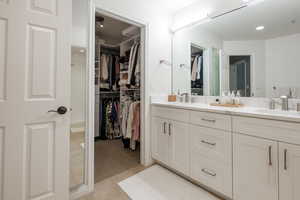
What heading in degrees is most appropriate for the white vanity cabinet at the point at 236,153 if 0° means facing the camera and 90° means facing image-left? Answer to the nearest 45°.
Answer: approximately 45°

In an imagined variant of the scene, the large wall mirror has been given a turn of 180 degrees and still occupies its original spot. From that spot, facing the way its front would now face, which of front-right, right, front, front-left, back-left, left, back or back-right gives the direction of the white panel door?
back

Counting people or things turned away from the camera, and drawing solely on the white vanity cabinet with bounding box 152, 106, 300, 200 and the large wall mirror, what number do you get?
0

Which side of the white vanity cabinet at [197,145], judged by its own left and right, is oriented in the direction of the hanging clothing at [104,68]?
right
